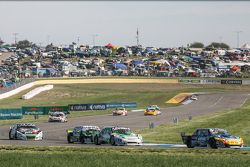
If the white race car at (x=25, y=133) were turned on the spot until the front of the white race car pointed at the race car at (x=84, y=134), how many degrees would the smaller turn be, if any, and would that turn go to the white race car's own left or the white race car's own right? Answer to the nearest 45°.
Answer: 0° — it already faces it

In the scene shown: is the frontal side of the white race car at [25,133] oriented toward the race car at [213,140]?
yes

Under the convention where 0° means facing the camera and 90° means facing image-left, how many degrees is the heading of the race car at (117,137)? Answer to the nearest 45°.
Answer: approximately 315°

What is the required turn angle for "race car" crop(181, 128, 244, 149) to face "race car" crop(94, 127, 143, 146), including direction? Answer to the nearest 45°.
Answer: approximately 135° to its right

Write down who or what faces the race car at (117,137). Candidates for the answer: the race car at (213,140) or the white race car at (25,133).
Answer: the white race car

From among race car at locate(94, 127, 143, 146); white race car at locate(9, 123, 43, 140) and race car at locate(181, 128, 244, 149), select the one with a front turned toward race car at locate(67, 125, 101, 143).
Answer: the white race car

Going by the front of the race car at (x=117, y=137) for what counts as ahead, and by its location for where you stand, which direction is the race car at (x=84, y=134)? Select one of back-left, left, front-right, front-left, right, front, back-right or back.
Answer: back
